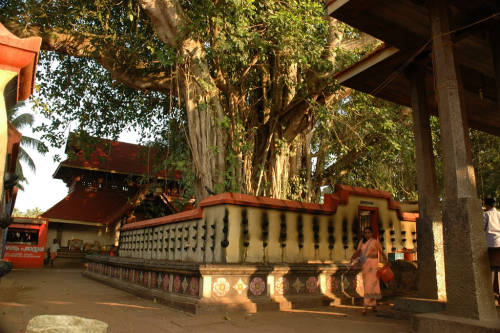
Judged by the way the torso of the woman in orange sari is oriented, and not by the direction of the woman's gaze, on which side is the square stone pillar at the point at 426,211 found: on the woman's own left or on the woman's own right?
on the woman's own left

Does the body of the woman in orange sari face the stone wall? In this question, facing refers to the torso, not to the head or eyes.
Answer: no

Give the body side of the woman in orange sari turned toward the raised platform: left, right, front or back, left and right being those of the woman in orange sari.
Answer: right

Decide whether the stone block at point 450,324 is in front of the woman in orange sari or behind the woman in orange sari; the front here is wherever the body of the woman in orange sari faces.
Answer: in front

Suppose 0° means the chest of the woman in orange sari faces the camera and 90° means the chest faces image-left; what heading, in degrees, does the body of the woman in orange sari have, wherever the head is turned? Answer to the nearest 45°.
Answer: approximately 0°

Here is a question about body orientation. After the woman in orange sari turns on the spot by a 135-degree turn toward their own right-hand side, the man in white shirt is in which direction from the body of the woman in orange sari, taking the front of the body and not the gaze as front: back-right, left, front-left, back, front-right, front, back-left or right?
back-right

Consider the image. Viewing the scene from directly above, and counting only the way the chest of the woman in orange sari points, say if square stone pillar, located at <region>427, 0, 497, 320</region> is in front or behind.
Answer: in front

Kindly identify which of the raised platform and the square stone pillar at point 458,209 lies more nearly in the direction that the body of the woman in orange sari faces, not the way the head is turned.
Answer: the square stone pillar
